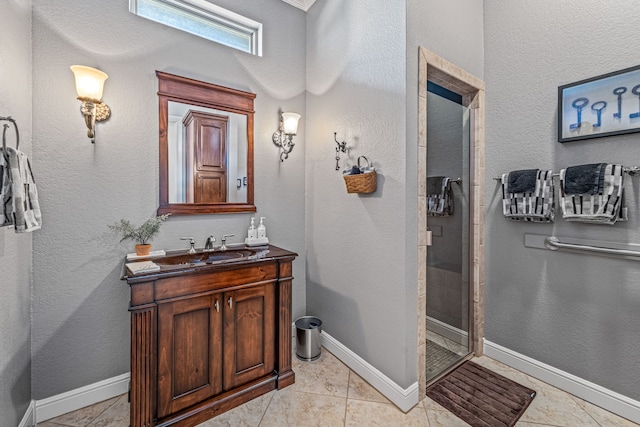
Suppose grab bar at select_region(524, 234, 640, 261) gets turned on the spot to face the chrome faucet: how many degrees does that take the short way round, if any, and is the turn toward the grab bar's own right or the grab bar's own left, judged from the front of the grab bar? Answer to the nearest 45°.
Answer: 0° — it already faces it

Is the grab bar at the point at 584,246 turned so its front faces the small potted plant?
yes

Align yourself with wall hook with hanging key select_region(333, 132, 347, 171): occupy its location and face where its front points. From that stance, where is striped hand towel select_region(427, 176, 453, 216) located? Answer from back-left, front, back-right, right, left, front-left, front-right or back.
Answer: back-left

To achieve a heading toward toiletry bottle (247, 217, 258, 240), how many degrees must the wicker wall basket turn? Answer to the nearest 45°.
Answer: approximately 45° to its right

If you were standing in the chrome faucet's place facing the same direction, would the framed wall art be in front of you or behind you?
in front

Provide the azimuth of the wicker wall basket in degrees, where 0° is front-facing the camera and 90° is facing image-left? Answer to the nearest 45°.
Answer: approximately 45°

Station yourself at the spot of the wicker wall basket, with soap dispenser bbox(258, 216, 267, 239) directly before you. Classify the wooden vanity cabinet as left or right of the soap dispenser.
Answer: left

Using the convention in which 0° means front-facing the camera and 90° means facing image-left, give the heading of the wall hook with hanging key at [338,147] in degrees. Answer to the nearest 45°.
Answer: approximately 45°

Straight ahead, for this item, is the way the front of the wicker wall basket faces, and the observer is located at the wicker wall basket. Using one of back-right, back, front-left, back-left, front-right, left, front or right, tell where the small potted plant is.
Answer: front-right
